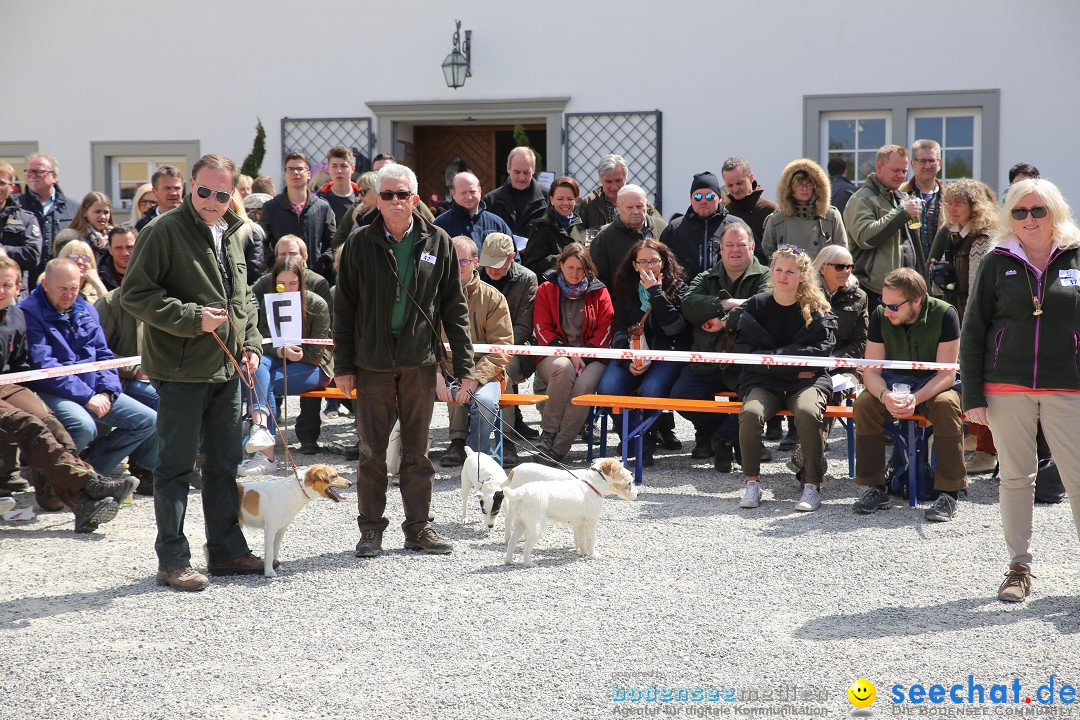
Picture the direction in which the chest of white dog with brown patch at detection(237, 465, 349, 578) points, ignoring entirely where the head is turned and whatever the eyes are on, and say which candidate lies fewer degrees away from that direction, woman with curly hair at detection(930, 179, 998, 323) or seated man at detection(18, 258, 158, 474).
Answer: the woman with curly hair

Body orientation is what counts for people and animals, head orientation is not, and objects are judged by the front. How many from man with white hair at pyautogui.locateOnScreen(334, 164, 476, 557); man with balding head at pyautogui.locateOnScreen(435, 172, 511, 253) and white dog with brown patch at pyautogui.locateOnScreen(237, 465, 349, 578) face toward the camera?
2

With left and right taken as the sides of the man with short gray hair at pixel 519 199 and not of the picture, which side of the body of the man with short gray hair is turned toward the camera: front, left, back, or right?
front

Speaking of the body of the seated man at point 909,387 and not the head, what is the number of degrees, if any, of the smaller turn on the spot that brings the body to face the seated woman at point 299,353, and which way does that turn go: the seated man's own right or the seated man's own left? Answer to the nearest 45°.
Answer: approximately 90° to the seated man's own right

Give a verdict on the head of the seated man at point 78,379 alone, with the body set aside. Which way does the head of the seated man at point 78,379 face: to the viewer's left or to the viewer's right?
to the viewer's right

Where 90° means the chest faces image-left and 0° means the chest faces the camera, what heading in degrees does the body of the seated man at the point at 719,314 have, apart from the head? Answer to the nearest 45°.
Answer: approximately 0°

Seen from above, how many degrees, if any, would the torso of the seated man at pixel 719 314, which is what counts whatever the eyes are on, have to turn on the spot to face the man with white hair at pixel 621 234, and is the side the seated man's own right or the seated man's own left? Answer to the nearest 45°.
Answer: approximately 135° to the seated man's own right

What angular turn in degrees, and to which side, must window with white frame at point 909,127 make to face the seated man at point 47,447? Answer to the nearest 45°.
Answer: approximately 45° to its right

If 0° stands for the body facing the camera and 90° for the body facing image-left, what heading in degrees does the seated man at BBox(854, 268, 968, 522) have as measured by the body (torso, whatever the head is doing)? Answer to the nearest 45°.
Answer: approximately 0°
